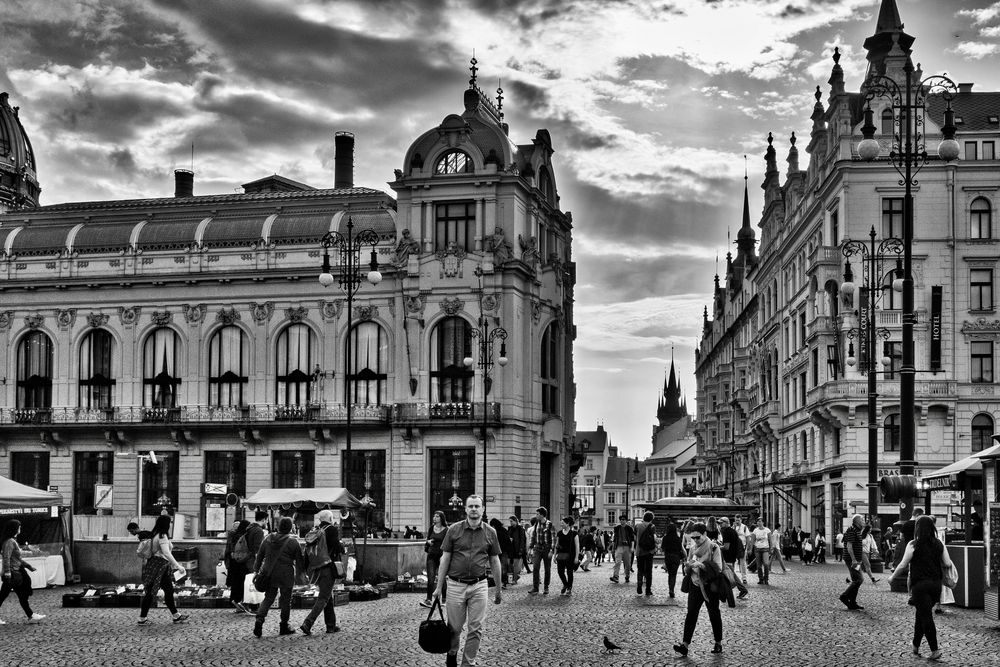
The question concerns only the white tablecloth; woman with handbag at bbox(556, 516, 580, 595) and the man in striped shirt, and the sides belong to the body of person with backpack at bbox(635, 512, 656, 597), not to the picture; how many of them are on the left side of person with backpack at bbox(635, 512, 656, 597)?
2

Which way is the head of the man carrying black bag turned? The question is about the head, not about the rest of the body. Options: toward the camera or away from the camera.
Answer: toward the camera

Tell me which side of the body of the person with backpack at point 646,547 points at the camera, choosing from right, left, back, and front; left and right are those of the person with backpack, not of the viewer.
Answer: back

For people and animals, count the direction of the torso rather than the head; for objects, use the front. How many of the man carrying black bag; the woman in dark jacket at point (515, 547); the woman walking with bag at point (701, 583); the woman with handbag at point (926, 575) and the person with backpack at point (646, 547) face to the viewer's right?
0

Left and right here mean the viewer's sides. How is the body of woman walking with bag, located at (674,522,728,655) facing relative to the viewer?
facing the viewer and to the left of the viewer

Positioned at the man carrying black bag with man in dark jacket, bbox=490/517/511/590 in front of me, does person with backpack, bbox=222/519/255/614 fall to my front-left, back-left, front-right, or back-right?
front-left

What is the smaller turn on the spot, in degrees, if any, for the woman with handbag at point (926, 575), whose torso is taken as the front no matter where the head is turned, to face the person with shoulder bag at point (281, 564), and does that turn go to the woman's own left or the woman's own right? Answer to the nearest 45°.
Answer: approximately 90° to the woman's own left

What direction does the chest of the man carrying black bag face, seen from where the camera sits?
toward the camera

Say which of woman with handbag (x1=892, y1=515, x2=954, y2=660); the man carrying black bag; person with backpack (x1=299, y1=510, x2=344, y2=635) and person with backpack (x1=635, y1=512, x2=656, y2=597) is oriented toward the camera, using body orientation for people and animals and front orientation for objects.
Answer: the man carrying black bag

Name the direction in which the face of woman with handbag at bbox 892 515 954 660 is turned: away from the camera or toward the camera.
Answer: away from the camera

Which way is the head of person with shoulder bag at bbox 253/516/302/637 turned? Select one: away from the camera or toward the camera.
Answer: away from the camera

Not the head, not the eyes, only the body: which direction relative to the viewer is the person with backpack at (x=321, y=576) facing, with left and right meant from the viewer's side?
facing away from the viewer and to the right of the viewer

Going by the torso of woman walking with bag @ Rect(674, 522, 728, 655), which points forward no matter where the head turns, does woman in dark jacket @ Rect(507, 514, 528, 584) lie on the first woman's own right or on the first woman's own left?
on the first woman's own right
